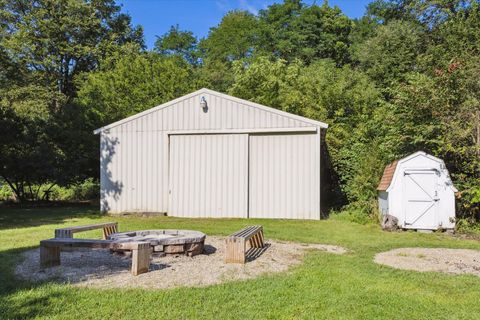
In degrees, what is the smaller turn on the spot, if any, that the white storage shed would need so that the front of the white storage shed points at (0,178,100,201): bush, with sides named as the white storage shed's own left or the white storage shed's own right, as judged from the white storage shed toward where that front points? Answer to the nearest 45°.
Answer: approximately 90° to the white storage shed's own right

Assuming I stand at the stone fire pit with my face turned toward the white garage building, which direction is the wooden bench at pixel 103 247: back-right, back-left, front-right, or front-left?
back-left

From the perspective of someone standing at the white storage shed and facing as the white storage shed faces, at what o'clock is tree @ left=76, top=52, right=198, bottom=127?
The tree is roughly at 4 o'clock from the white storage shed.

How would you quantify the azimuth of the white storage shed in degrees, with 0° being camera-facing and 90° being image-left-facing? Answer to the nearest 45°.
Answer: approximately 0°

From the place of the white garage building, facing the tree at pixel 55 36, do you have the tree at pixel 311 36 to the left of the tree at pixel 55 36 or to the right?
right

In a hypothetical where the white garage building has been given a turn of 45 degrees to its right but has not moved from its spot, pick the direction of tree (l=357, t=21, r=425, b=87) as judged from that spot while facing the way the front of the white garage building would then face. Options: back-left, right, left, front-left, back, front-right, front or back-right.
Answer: back

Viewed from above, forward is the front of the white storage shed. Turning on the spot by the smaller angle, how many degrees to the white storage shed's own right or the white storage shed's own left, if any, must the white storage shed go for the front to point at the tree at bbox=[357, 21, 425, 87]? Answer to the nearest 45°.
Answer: approximately 180°

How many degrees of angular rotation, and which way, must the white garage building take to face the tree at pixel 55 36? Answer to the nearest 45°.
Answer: approximately 135° to its right

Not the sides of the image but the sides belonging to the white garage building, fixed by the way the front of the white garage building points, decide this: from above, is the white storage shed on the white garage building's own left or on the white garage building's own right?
on the white garage building's own left

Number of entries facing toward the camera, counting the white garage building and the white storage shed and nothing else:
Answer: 2

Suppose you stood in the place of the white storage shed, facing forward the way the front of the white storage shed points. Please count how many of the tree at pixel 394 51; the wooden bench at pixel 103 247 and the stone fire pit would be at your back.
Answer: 1
